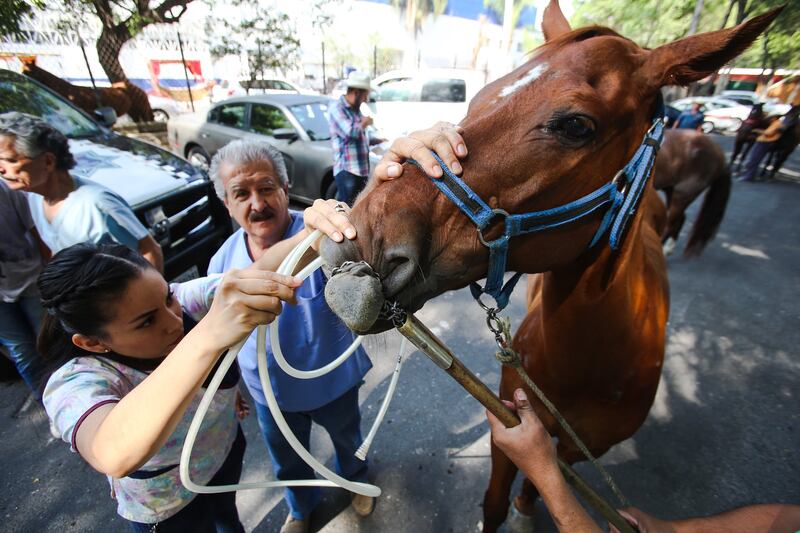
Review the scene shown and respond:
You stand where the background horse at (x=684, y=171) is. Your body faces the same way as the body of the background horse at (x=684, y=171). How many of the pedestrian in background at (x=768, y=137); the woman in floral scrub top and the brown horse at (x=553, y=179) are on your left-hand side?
2

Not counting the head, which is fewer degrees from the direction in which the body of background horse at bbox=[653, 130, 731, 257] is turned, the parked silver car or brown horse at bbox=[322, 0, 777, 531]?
the parked silver car

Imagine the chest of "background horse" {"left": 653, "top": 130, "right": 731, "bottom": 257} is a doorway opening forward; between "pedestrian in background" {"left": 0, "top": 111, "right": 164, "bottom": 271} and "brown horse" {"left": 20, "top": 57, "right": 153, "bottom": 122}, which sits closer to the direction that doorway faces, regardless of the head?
the brown horse

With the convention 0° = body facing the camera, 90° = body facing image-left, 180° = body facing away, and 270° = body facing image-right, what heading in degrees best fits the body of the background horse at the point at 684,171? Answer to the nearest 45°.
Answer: approximately 90°

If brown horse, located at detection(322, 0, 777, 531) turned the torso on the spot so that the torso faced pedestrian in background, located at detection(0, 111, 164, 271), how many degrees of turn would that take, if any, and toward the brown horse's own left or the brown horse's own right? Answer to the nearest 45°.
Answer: approximately 45° to the brown horse's own right
